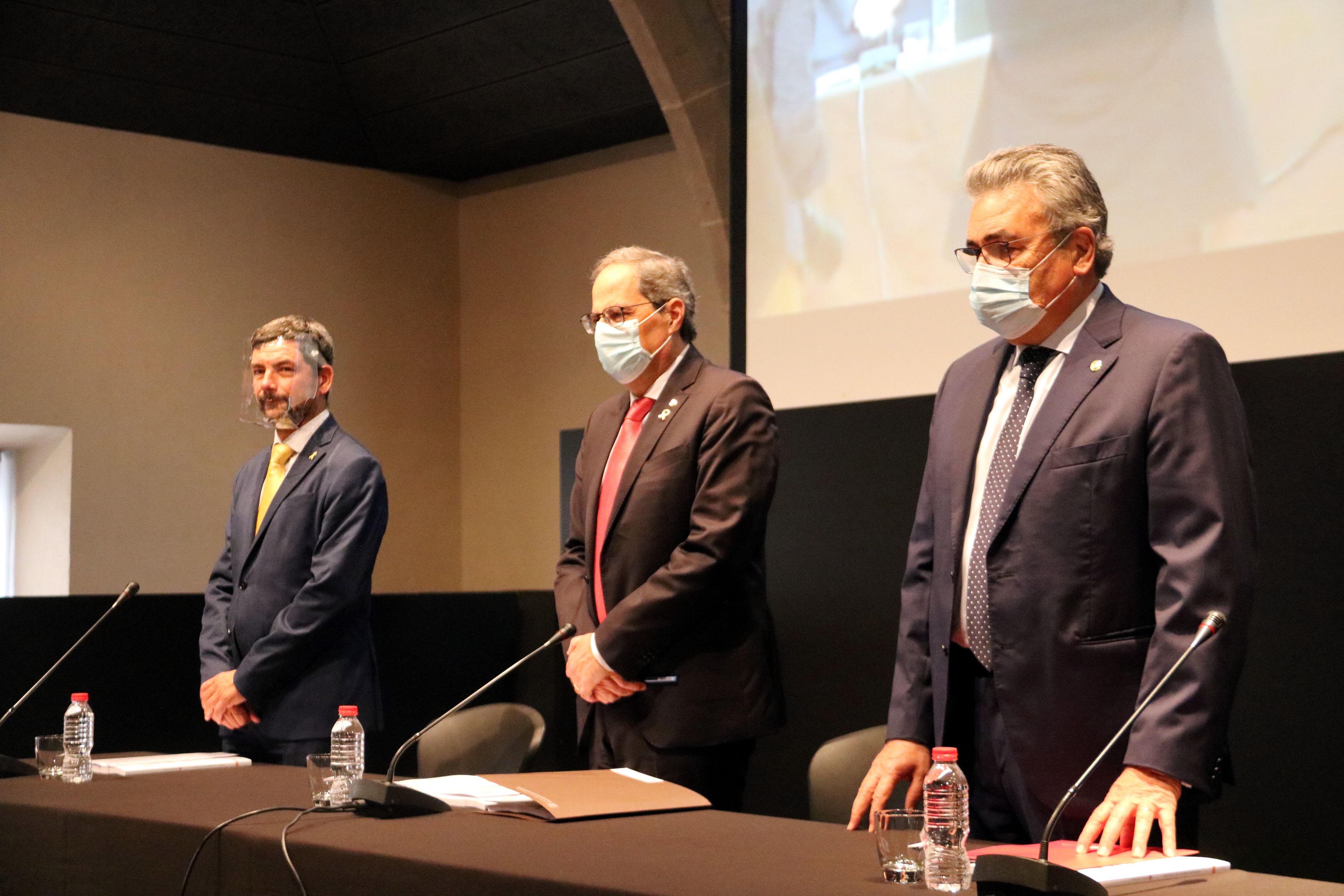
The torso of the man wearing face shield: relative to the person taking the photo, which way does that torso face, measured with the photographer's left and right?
facing the viewer and to the left of the viewer

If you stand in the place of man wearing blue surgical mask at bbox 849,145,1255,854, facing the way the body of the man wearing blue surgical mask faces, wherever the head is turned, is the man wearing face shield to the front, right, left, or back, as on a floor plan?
right

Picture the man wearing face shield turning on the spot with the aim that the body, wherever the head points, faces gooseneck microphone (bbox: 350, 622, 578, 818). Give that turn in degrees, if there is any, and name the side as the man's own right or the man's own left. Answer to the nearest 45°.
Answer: approximately 45° to the man's own left

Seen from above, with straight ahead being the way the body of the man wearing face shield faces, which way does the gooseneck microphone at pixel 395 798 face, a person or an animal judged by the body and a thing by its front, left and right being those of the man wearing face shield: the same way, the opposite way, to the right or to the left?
the opposite way

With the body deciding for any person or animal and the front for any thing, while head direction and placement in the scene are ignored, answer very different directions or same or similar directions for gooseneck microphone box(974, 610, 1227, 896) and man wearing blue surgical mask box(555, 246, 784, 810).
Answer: very different directions

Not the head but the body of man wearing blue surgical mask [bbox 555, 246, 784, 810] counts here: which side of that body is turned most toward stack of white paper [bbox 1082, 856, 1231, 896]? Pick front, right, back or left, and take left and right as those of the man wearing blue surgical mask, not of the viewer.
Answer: left

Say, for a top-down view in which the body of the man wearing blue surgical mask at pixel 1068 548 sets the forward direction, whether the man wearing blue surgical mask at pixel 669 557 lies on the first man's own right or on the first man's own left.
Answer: on the first man's own right

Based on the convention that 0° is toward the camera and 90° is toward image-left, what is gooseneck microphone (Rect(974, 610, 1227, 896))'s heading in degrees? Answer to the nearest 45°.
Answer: approximately 225°

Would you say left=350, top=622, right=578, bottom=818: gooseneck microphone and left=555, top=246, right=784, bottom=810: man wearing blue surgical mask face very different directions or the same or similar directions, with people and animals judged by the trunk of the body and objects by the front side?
very different directions

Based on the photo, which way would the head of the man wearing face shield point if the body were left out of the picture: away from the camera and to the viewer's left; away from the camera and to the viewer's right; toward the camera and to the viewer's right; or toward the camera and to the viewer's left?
toward the camera and to the viewer's left

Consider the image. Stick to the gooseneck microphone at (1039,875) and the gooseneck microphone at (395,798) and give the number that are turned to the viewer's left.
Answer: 0

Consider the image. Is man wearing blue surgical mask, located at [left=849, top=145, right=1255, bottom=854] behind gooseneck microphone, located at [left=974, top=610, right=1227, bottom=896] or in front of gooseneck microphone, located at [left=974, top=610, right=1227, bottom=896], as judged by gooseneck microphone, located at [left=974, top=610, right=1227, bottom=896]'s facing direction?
in front

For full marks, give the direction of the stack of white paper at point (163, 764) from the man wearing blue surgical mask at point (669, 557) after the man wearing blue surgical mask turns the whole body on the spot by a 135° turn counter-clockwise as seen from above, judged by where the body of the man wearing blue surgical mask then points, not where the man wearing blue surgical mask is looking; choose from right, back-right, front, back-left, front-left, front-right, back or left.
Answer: back

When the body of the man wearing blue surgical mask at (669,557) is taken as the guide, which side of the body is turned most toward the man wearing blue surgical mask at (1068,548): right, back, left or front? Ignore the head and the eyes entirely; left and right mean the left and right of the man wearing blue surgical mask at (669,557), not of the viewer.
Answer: left

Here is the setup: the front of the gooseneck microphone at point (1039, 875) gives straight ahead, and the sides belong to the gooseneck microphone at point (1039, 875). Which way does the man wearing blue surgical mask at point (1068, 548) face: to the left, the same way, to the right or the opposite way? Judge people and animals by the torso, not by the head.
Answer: the opposite way
